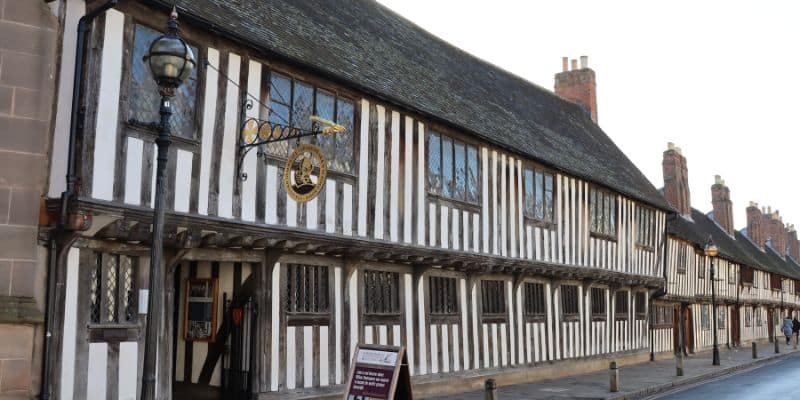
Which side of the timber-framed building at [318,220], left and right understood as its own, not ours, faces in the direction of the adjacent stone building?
right

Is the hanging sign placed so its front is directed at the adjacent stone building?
yes

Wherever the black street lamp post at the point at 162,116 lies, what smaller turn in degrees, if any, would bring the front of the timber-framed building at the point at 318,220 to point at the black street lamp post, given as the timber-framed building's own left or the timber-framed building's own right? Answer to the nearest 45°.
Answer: approximately 45° to the timber-framed building's own right

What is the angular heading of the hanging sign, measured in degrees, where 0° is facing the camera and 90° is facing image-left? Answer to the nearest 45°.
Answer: approximately 45°
